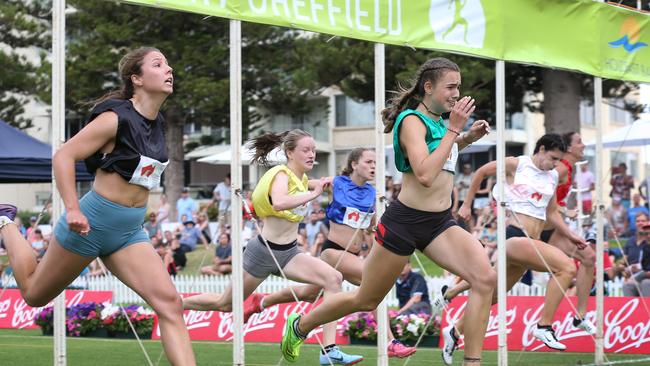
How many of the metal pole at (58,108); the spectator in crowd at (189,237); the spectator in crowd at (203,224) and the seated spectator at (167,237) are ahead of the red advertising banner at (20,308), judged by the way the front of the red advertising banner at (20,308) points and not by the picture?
1

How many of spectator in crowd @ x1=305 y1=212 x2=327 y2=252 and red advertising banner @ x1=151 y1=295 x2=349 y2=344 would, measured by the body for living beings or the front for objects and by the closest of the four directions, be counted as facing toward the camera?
2

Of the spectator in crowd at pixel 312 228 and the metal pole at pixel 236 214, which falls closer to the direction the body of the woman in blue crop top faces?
the metal pole

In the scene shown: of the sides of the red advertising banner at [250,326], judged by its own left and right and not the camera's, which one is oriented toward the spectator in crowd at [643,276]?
left

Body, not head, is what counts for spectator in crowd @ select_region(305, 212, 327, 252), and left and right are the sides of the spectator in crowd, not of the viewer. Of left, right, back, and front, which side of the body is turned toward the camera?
front

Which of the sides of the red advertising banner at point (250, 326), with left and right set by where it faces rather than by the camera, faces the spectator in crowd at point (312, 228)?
back

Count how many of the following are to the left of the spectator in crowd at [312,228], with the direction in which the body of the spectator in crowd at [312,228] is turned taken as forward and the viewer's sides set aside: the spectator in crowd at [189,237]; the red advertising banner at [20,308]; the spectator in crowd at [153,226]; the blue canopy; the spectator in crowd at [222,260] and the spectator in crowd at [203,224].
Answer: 0
